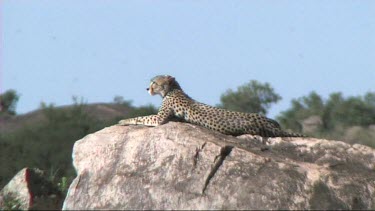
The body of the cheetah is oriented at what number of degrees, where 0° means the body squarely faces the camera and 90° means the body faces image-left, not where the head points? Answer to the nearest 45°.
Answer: approximately 90°

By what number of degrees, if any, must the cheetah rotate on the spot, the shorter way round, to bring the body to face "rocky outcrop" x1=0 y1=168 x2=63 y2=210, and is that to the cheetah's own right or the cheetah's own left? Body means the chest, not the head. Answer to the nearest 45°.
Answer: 0° — it already faces it
